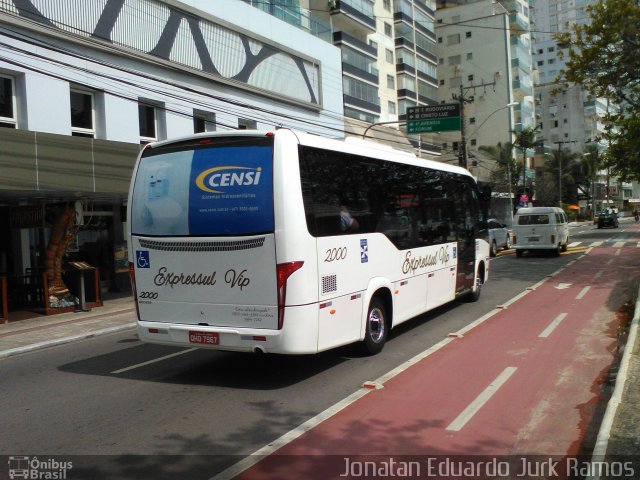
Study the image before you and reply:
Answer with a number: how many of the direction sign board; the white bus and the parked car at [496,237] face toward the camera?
1

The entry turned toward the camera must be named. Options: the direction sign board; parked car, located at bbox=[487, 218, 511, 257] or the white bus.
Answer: the direction sign board

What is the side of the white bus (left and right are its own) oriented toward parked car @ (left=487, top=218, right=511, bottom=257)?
front

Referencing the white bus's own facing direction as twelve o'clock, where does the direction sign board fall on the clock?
The direction sign board is roughly at 11 o'clock from the white bus.

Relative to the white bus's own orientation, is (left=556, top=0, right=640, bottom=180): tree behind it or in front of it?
in front

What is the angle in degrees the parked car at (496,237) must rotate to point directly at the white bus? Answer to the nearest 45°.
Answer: approximately 135° to its right
